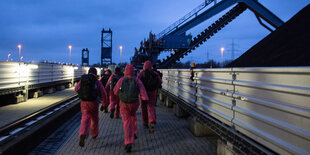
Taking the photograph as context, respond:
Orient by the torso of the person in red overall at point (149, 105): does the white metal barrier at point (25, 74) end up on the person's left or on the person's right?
on the person's left

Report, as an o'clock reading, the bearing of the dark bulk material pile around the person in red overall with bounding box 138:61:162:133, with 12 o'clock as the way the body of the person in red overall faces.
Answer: The dark bulk material pile is roughly at 2 o'clock from the person in red overall.

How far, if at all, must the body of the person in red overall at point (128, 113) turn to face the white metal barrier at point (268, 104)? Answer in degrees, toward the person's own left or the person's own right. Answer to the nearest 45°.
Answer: approximately 135° to the person's own right

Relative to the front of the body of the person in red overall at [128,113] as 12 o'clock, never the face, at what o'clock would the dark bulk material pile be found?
The dark bulk material pile is roughly at 2 o'clock from the person in red overall.

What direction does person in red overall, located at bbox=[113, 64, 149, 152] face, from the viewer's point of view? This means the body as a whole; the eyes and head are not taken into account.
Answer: away from the camera

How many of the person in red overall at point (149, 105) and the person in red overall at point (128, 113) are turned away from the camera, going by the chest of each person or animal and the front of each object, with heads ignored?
2

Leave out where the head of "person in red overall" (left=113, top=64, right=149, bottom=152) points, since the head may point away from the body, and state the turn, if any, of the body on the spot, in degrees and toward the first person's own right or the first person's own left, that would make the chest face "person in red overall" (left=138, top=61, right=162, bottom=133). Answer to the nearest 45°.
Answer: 0° — they already face them

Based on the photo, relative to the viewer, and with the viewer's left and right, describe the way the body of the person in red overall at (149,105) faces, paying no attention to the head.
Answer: facing away from the viewer

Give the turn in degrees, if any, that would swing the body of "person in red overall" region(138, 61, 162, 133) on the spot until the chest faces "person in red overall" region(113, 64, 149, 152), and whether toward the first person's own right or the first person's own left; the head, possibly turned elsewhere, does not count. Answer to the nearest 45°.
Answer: approximately 180°
